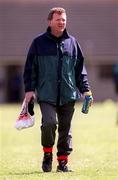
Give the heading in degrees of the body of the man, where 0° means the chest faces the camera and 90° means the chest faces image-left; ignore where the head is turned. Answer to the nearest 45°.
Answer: approximately 0°
